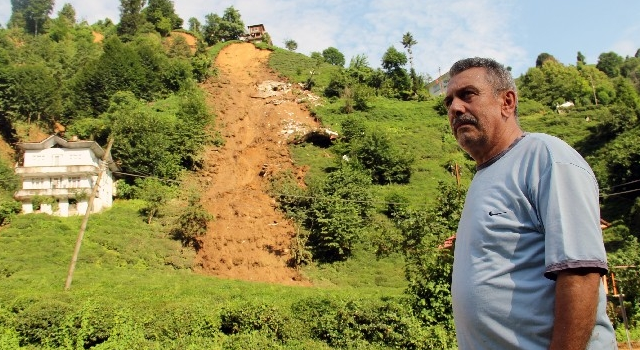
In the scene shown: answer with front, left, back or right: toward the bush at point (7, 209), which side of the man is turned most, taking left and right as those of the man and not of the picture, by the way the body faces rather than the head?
right

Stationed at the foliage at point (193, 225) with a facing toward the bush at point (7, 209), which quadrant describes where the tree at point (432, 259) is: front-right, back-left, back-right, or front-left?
back-left

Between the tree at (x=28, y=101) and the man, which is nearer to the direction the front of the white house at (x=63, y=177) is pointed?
the man

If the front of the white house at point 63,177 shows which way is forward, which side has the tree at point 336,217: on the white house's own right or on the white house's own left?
on the white house's own left

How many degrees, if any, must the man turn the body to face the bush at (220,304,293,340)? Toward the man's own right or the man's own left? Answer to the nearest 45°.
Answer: approximately 90° to the man's own right

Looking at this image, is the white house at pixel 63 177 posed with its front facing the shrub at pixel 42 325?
yes

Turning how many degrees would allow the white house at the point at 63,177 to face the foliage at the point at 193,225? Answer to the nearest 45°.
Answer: approximately 45° to its left

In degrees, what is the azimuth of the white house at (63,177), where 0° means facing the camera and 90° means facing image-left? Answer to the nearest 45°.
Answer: approximately 0°

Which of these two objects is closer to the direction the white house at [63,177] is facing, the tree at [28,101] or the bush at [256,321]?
the bush

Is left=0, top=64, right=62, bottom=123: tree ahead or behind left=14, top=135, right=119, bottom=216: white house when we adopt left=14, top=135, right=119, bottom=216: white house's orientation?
behind
